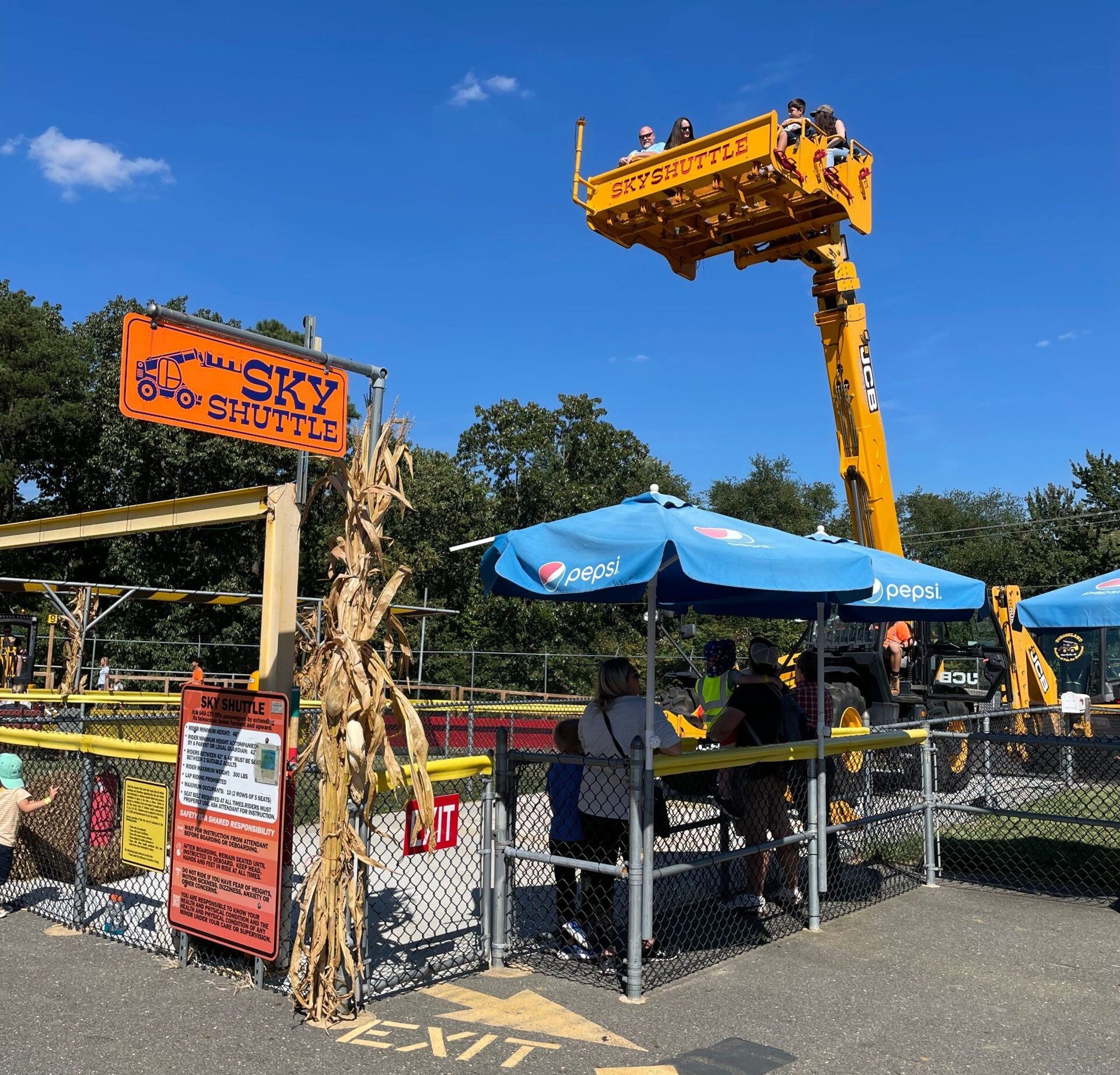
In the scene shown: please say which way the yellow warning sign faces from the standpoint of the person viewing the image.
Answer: facing the viewer and to the left of the viewer

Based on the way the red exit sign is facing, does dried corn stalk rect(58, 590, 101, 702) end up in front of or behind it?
behind

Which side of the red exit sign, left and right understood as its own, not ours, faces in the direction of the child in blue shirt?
left

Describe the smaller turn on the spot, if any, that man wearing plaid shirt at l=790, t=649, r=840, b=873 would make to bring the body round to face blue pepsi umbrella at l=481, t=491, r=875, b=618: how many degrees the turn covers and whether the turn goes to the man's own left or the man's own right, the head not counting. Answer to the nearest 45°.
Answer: approximately 135° to the man's own left

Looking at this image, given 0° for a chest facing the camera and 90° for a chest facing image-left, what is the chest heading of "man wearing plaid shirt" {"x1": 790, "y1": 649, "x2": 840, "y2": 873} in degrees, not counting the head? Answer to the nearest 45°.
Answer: approximately 135°

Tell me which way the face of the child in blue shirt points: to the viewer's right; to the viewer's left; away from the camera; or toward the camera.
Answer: away from the camera

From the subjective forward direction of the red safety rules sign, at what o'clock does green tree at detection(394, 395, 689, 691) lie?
The green tree is roughly at 5 o'clock from the red safety rules sign.

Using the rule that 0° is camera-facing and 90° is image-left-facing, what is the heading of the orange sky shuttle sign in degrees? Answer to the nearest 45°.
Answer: approximately 315°

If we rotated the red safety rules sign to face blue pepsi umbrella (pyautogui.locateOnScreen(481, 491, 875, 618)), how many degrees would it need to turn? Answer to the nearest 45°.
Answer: approximately 135° to its left

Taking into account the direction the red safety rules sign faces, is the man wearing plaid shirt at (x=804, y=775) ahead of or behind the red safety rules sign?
behind

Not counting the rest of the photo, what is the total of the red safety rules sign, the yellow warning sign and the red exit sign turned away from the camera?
0
